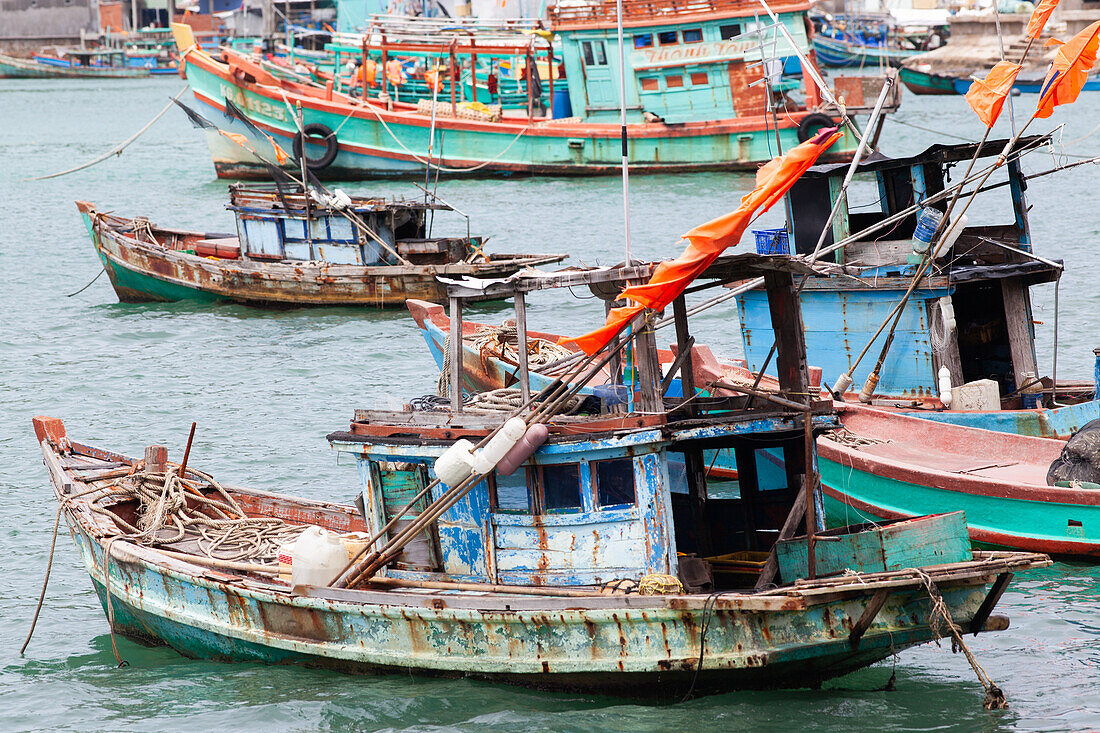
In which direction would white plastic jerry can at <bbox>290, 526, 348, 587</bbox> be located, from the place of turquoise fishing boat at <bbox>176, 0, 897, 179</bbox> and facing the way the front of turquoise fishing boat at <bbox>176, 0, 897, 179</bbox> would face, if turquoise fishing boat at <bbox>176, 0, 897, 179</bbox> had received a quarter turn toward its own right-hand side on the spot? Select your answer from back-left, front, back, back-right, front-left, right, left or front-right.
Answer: back

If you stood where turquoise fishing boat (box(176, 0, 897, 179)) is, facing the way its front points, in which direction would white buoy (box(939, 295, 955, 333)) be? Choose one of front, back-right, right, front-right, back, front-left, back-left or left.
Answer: left

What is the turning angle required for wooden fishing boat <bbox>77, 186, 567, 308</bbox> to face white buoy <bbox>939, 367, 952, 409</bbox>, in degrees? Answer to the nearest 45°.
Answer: approximately 135° to its left

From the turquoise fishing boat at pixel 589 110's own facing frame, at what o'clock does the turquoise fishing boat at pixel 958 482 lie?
the turquoise fishing boat at pixel 958 482 is roughly at 9 o'clock from the turquoise fishing boat at pixel 589 110.

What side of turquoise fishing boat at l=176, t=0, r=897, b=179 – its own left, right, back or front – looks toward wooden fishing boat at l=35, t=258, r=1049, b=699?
left

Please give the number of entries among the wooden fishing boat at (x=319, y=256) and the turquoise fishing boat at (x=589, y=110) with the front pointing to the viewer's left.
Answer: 2

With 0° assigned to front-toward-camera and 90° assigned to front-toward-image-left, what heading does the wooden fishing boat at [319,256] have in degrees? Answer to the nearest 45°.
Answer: approximately 90°

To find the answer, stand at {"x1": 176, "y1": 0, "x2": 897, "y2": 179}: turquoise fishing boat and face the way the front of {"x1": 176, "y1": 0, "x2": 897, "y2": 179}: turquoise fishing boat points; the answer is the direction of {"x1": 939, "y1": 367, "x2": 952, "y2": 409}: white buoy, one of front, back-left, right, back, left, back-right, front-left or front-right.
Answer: left

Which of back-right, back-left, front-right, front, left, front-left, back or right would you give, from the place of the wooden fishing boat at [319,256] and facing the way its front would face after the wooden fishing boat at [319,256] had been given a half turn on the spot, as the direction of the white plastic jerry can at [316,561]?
right

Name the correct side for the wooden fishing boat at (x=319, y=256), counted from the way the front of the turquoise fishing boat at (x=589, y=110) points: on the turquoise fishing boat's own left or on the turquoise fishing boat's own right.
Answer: on the turquoise fishing boat's own left

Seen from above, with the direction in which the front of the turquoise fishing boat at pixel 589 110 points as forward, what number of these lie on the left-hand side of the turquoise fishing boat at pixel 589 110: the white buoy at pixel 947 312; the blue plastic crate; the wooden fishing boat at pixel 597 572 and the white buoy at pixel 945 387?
4

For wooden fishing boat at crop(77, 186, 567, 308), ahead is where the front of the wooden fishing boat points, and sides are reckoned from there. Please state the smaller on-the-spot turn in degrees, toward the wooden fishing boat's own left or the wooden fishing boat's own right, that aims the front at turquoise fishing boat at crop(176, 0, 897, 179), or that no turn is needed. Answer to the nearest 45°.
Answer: approximately 135° to the wooden fishing boat's own right

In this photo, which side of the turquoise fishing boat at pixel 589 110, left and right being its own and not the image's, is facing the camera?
left
